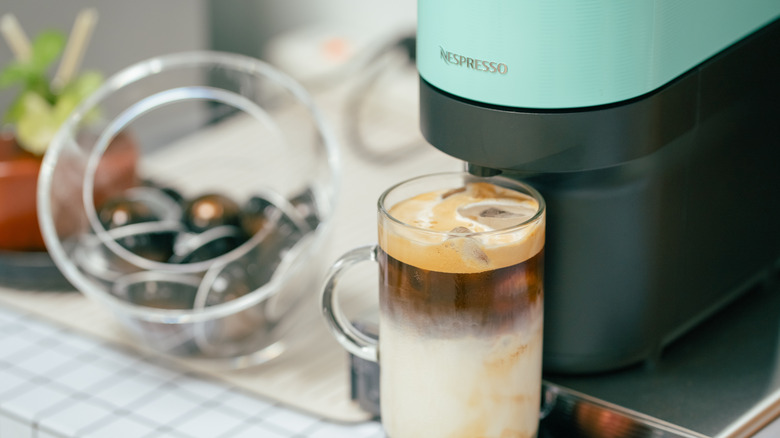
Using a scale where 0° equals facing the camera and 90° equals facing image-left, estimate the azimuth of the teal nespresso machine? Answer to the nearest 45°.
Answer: approximately 45°
